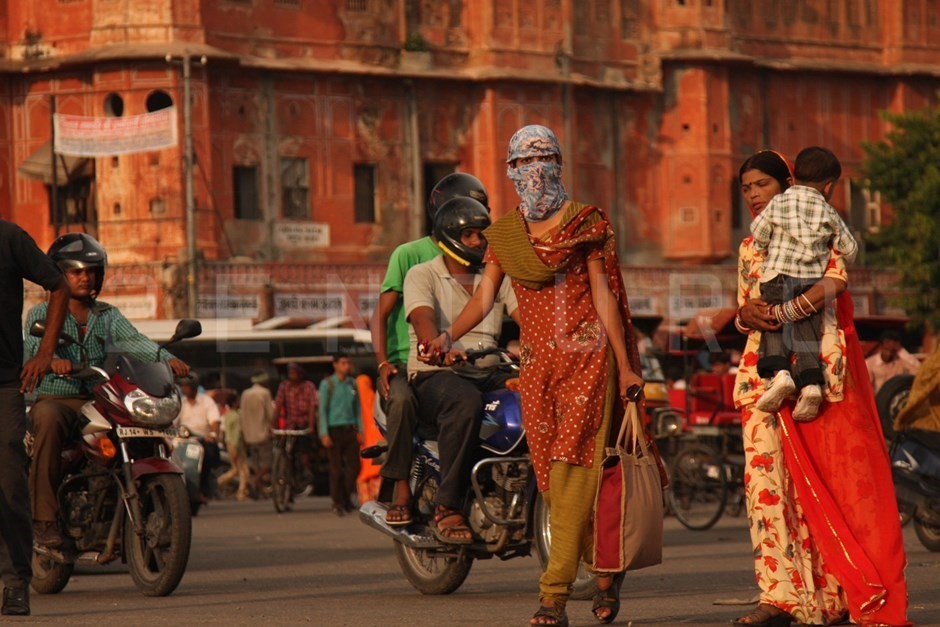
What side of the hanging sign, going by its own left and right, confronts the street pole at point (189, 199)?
left

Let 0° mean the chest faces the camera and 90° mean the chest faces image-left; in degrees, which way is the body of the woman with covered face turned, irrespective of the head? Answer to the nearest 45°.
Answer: approximately 0°

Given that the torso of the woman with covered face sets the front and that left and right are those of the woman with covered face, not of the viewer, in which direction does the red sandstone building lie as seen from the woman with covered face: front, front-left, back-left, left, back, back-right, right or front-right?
back

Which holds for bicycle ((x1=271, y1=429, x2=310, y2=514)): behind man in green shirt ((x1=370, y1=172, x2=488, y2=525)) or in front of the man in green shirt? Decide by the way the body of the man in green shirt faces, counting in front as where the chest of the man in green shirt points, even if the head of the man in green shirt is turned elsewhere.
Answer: behind

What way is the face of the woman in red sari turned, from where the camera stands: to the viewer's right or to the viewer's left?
to the viewer's left

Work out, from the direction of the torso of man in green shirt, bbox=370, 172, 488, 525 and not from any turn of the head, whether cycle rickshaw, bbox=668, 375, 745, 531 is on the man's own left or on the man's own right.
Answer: on the man's own left

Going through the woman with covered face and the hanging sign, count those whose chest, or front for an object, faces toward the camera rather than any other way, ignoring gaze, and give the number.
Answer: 2
